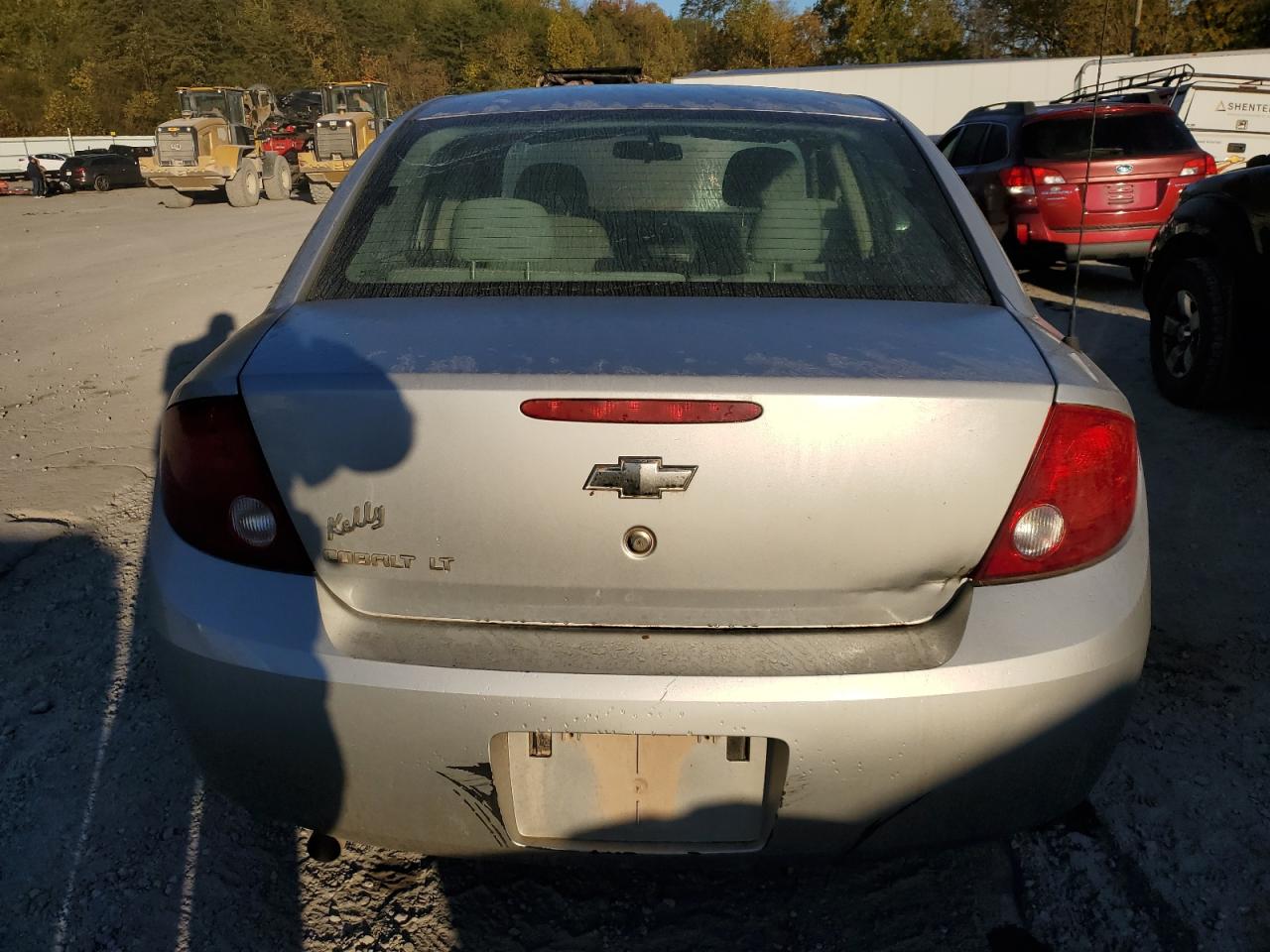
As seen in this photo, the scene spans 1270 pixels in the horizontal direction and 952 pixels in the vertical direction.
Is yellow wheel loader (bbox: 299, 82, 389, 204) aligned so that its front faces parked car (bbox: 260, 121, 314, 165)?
no

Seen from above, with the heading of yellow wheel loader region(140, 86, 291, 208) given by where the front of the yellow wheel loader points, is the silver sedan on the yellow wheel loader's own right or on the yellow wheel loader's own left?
on the yellow wheel loader's own right

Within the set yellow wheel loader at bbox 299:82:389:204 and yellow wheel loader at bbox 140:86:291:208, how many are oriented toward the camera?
0

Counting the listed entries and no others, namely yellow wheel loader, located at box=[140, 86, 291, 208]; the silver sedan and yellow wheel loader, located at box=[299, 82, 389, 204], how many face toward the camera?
0

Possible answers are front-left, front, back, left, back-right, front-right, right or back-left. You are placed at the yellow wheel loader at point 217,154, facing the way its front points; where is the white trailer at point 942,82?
front-right

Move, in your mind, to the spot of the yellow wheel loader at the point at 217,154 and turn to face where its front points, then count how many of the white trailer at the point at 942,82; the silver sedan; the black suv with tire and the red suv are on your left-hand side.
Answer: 0

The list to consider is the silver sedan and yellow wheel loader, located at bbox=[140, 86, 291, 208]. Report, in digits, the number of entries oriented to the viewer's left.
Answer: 0

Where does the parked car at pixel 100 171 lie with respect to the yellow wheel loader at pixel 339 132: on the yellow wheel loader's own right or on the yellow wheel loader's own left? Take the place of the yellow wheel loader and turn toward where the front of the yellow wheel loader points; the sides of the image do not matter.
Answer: on the yellow wheel loader's own left

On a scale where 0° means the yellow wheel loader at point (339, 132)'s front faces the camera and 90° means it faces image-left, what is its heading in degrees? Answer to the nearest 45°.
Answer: approximately 225°

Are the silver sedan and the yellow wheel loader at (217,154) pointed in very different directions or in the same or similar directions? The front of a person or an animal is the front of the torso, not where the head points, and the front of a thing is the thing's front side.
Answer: same or similar directions

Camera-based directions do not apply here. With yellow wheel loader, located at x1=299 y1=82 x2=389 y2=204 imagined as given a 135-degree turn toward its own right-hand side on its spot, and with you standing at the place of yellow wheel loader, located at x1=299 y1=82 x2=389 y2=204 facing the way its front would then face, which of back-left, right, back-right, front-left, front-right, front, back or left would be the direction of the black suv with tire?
front

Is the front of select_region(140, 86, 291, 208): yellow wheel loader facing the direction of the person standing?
no

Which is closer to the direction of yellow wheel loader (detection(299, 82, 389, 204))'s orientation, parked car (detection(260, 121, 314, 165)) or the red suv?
the parked car

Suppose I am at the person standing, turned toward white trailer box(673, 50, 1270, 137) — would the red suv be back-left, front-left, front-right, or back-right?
front-right

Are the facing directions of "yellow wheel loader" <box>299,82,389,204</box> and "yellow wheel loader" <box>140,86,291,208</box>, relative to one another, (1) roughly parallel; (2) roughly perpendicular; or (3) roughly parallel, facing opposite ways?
roughly parallel

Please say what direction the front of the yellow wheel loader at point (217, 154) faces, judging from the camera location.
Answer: facing away from the viewer and to the right of the viewer

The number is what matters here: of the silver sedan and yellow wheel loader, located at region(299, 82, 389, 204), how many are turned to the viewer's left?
0

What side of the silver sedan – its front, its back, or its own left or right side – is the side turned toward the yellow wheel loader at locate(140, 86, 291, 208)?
front

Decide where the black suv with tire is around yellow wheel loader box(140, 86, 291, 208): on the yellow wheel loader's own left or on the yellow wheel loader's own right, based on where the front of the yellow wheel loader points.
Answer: on the yellow wheel loader's own right

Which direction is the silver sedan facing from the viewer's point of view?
away from the camera

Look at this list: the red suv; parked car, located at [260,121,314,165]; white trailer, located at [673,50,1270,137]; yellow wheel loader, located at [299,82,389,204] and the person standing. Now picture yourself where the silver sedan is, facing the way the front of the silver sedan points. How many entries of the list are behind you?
0

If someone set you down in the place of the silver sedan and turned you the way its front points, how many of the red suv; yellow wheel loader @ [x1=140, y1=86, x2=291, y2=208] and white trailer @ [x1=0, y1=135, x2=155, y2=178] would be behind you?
0
